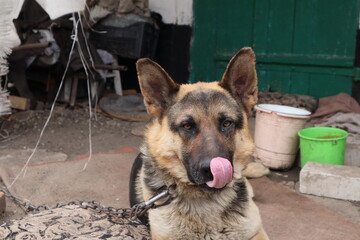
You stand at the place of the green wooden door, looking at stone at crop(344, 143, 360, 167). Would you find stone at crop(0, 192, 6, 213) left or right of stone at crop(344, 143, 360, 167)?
right

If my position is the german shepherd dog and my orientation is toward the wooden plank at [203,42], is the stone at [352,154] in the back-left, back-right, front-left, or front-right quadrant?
front-right

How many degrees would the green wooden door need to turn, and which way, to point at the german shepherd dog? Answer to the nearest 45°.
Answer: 0° — it already faces it

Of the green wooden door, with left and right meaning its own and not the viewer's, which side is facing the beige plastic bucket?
front

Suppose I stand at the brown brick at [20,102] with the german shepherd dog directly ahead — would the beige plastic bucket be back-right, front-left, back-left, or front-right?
front-left

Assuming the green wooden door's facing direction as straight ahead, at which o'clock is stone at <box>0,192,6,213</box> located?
The stone is roughly at 1 o'clock from the green wooden door.

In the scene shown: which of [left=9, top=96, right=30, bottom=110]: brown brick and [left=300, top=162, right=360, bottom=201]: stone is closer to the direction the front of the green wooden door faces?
the stone

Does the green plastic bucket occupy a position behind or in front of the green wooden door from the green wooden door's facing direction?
in front

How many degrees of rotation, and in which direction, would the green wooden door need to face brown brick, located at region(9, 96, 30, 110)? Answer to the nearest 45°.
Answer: approximately 90° to its right

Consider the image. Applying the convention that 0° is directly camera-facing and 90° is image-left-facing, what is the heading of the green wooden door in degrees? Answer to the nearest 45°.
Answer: approximately 0°

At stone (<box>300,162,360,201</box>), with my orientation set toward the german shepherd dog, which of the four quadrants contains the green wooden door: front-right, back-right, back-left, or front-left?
back-right

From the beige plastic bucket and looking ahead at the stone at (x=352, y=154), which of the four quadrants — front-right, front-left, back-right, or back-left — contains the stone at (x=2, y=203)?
back-right
